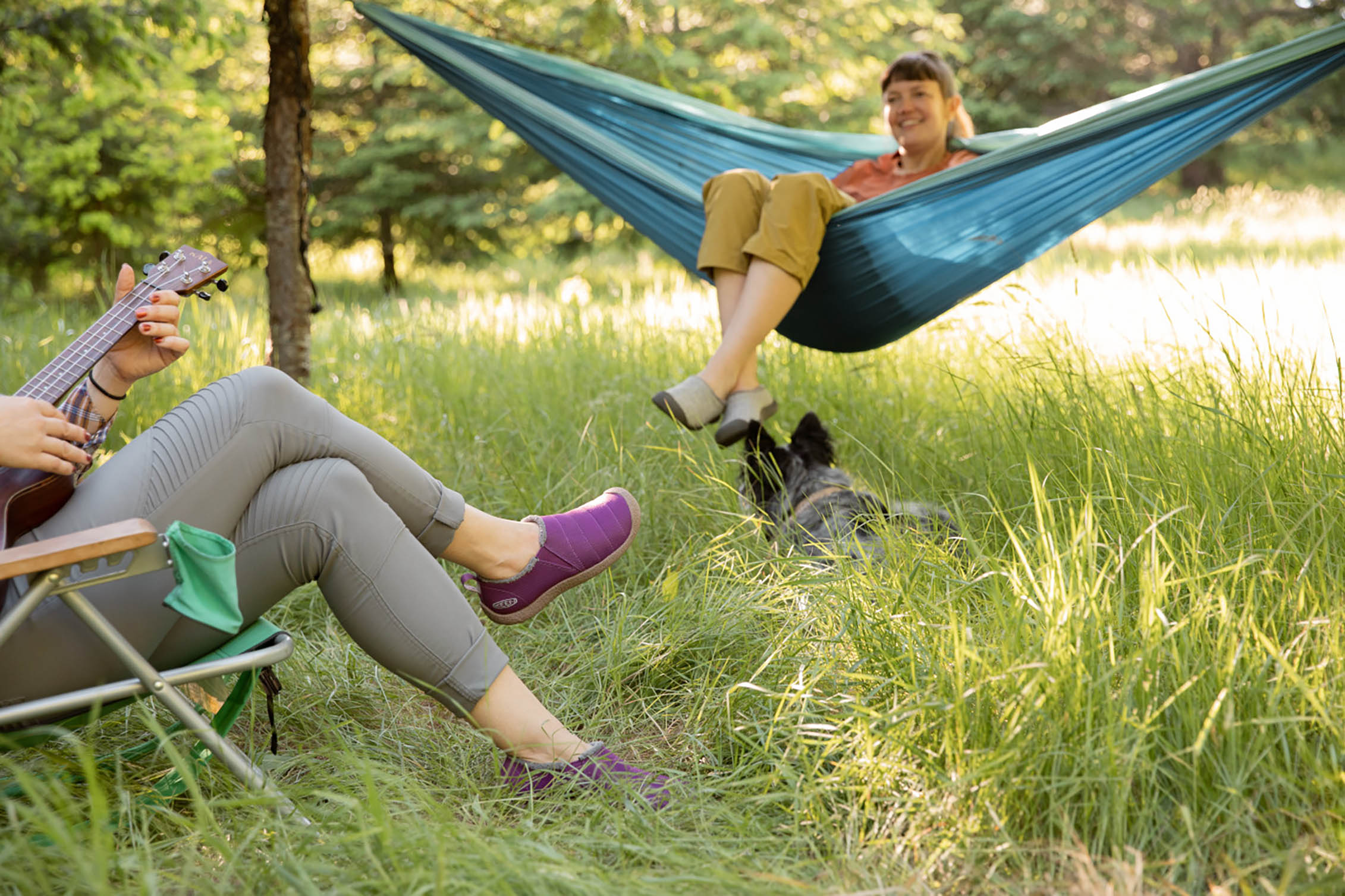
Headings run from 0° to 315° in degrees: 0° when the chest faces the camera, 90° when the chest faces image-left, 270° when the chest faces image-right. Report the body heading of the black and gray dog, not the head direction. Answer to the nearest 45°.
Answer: approximately 135°

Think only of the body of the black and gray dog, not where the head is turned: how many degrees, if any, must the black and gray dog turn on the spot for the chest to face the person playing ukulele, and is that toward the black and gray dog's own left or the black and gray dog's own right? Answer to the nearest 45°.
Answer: approximately 90° to the black and gray dog's own left

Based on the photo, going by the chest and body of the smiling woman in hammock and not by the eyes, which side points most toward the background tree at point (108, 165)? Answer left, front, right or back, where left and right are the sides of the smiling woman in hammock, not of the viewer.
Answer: right

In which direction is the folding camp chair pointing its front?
to the viewer's right

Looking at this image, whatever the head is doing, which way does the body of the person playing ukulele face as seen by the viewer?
to the viewer's right

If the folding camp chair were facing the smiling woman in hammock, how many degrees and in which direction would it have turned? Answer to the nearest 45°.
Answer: approximately 45° to its left

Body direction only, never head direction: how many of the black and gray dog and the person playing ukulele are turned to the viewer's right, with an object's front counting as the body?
1

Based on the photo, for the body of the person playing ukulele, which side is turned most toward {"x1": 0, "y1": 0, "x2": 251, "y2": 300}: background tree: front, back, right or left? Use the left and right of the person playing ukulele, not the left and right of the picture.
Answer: left

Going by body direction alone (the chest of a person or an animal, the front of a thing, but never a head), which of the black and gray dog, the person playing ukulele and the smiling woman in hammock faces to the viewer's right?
the person playing ukulele

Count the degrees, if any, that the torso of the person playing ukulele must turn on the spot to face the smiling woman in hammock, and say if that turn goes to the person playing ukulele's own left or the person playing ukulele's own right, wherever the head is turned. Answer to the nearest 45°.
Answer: approximately 45° to the person playing ukulele's own left

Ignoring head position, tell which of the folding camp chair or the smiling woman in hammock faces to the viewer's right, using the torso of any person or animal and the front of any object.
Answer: the folding camp chair
